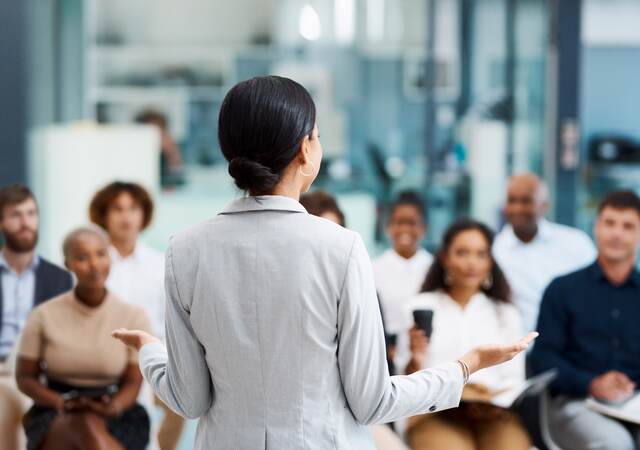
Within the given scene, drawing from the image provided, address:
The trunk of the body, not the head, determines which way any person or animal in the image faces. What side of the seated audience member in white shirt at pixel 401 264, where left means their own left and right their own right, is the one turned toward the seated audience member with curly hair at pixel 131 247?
right

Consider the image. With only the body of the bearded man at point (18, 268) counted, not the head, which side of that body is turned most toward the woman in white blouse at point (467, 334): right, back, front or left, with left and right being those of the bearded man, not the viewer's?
left

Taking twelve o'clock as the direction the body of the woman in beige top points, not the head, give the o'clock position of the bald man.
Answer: The bald man is roughly at 8 o'clock from the woman in beige top.

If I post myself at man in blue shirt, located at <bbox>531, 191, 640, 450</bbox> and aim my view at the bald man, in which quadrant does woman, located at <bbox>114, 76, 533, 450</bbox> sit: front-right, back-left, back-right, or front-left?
back-left

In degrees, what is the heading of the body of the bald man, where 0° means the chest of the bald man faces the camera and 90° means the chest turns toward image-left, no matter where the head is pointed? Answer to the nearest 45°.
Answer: approximately 45°

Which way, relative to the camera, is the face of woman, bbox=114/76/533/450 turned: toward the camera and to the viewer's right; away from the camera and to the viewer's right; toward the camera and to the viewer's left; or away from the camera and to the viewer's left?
away from the camera and to the viewer's right

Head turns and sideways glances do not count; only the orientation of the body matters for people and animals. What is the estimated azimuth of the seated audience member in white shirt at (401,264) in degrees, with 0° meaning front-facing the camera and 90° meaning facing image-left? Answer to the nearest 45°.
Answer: approximately 0°

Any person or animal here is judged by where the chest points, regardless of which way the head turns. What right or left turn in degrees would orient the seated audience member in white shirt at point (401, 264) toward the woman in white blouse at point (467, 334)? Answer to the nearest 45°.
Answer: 0° — they already face them

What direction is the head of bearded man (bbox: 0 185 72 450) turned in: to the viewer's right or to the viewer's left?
to the viewer's right

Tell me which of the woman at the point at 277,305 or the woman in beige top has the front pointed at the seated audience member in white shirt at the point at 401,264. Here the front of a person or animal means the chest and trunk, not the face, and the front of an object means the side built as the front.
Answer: the woman
